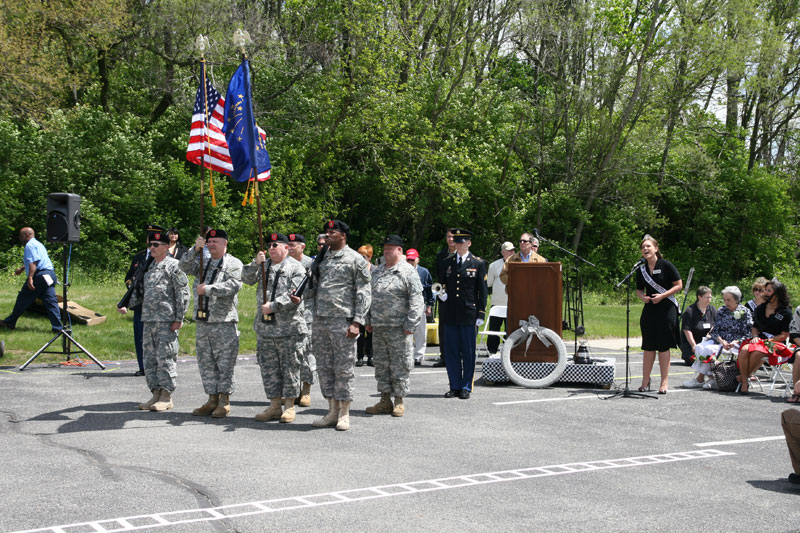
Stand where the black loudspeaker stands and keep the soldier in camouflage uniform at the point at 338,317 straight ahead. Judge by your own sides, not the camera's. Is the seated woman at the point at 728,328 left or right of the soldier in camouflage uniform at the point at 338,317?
left

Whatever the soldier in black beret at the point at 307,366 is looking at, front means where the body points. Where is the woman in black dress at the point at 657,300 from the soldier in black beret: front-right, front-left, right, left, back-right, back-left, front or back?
back-left

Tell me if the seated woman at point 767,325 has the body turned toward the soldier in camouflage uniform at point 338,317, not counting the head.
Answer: yes

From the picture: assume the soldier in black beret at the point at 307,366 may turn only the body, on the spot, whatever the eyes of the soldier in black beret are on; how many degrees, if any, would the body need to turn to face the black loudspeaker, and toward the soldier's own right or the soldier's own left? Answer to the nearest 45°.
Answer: approximately 90° to the soldier's own right

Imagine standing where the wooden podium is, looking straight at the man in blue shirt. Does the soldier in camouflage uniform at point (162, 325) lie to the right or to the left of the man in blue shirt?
left

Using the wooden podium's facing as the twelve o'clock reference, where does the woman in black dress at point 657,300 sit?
The woman in black dress is roughly at 10 o'clock from the wooden podium.

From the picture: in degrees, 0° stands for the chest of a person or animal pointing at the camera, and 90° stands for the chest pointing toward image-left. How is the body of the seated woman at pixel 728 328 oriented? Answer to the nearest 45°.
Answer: approximately 45°

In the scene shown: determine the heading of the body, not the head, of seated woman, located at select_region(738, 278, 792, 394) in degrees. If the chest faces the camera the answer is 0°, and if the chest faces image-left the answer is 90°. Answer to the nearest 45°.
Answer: approximately 45°

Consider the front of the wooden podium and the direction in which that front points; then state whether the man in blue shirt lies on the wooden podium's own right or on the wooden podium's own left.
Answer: on the wooden podium's own right

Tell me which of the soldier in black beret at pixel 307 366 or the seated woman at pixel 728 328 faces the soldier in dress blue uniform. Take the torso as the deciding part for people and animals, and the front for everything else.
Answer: the seated woman

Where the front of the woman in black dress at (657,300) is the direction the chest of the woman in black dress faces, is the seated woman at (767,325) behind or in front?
behind

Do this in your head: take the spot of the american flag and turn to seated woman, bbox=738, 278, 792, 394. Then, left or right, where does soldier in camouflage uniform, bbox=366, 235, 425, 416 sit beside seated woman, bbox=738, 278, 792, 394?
right

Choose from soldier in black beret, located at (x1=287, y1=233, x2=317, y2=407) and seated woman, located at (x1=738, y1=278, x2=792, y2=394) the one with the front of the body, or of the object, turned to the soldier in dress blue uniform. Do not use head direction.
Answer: the seated woman
